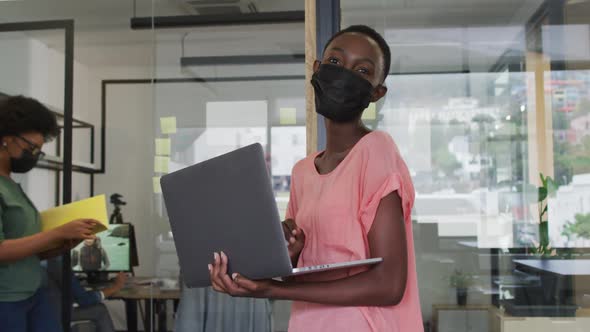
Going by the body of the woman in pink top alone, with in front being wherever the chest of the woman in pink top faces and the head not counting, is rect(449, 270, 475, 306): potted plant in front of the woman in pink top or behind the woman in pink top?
behind

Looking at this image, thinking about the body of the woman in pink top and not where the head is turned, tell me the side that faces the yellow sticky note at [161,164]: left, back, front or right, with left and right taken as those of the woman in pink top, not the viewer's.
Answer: right

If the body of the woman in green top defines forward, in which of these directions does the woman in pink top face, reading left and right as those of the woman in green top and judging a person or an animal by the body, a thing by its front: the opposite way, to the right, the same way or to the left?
the opposite way

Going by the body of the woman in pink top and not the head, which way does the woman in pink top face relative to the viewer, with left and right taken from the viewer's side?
facing the viewer and to the left of the viewer

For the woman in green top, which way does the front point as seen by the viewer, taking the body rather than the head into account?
to the viewer's right

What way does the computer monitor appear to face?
toward the camera

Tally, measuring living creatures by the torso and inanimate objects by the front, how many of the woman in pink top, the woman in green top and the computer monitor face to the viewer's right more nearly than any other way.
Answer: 1

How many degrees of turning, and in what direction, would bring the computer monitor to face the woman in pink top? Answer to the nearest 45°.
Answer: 0° — it already faces them

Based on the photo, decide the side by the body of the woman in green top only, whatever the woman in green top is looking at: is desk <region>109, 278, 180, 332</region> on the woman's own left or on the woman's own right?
on the woman's own left

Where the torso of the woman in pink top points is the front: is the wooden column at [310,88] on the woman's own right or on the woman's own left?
on the woman's own right

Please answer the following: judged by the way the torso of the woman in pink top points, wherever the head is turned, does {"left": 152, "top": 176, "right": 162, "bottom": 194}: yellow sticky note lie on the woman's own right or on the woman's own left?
on the woman's own right

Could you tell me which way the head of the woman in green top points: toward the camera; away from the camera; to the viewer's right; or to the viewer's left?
to the viewer's right

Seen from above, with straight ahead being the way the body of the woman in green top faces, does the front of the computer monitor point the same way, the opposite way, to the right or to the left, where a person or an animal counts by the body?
to the right

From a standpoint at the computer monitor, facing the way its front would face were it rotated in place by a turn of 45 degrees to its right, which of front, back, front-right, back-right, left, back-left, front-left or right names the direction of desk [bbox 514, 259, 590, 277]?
left
